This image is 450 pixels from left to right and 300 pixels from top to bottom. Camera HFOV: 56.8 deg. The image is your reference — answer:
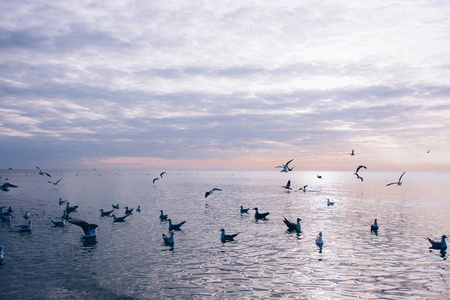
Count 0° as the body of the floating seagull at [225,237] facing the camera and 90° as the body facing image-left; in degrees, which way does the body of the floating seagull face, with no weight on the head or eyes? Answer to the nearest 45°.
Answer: approximately 90°

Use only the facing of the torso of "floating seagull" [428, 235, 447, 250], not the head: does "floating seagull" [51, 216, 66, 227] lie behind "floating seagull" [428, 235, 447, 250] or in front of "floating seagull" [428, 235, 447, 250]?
behind

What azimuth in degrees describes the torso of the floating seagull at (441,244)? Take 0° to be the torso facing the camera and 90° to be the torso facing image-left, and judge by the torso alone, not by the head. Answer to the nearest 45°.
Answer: approximately 270°

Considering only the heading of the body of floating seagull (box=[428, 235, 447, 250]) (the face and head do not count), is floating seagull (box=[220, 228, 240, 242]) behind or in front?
behind
